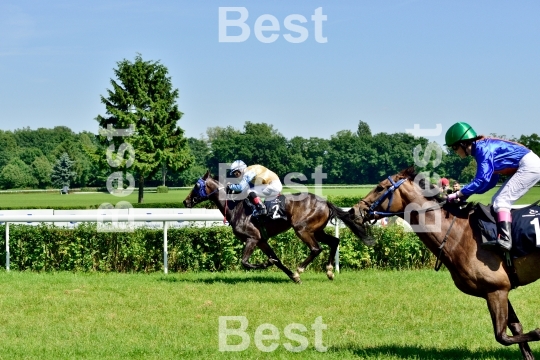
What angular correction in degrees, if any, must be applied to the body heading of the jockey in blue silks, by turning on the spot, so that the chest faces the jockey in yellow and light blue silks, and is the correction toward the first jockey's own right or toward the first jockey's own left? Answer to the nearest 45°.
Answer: approximately 45° to the first jockey's own right

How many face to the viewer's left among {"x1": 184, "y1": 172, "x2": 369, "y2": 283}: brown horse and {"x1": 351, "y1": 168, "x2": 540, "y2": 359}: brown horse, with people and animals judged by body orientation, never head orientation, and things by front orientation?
2

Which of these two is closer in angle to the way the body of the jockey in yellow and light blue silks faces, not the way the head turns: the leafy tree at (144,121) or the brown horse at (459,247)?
the leafy tree

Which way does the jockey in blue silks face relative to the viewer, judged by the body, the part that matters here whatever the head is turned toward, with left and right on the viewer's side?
facing to the left of the viewer

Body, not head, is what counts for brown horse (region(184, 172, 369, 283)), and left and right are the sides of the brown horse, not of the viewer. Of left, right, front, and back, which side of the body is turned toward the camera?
left

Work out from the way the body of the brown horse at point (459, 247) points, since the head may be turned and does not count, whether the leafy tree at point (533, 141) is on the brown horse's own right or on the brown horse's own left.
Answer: on the brown horse's own right

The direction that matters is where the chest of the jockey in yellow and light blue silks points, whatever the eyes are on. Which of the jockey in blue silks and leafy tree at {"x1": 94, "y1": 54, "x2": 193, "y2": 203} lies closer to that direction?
the leafy tree

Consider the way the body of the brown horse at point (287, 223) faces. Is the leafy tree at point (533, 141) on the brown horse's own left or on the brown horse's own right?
on the brown horse's own right

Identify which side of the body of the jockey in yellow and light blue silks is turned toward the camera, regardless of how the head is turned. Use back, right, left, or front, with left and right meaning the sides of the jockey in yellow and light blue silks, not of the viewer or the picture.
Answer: left

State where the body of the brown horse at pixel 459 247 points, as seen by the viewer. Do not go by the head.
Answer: to the viewer's left
